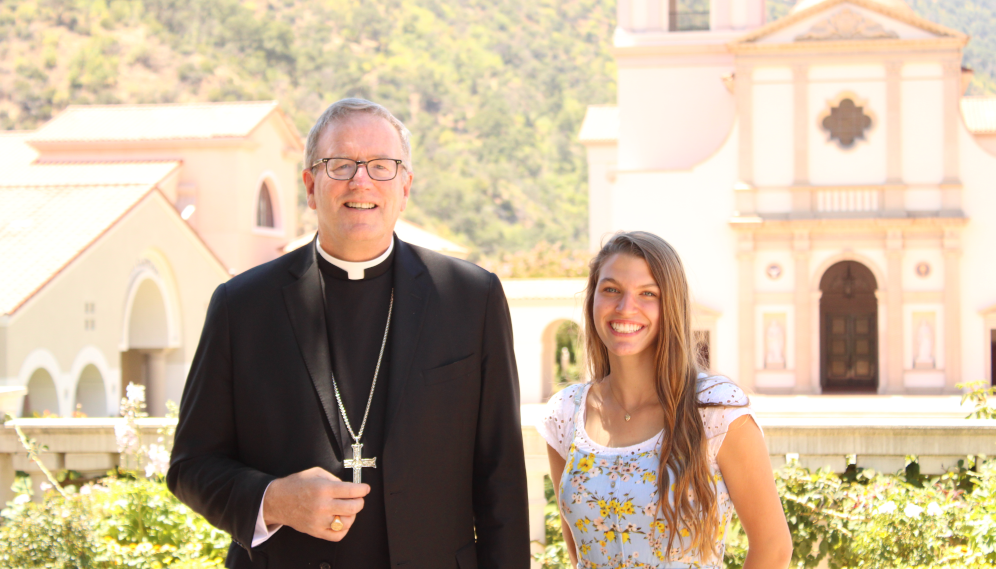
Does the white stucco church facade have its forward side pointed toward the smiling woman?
yes

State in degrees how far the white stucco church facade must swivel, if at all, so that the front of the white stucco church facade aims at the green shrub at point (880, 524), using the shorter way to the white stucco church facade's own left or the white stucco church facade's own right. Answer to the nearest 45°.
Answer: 0° — it already faces it

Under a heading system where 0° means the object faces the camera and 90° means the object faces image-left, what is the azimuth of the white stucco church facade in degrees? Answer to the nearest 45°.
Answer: approximately 0°

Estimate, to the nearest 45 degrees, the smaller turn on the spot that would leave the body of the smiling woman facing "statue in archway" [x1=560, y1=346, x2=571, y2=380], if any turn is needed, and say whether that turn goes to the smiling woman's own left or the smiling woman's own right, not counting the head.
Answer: approximately 135° to the smiling woman's own right

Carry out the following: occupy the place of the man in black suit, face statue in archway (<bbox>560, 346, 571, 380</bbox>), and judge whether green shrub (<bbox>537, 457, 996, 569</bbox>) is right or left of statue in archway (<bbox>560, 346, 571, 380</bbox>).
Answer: right

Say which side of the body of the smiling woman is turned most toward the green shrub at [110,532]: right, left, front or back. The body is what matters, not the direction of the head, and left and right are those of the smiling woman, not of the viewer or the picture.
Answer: right

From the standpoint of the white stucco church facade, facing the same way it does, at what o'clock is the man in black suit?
The man in black suit is roughly at 12 o'clock from the white stucco church facade.

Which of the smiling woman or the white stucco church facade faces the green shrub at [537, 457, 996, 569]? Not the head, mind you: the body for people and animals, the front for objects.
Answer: the white stucco church facade

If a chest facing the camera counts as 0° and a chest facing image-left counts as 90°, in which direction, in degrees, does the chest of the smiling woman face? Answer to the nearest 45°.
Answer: approximately 45°

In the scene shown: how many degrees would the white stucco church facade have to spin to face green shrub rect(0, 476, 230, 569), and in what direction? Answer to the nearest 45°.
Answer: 0° — it already faces it
